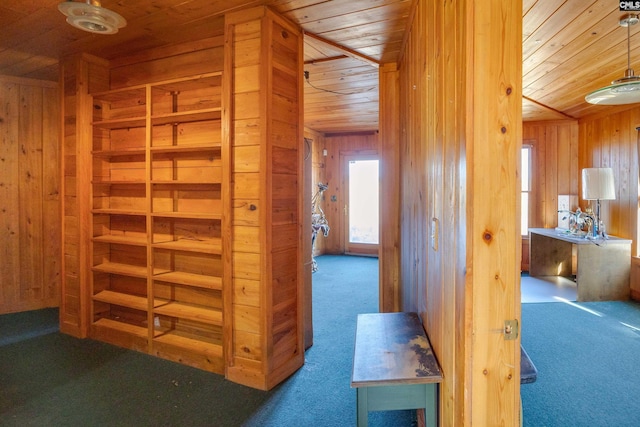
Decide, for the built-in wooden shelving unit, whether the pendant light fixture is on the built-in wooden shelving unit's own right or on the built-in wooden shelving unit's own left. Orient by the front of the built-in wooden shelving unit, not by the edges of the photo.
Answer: on the built-in wooden shelving unit's own left

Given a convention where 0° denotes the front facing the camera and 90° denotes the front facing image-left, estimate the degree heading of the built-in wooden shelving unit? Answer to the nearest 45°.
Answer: approximately 45°

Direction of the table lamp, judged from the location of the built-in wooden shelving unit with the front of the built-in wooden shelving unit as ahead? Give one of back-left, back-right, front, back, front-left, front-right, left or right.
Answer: back-left

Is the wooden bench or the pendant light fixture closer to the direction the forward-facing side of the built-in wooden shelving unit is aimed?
the wooden bench

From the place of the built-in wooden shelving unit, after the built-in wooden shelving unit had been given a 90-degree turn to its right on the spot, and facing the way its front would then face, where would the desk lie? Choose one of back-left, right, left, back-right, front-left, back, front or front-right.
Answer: back-right

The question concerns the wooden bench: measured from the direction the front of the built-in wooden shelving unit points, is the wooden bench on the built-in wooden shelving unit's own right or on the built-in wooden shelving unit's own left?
on the built-in wooden shelving unit's own left
